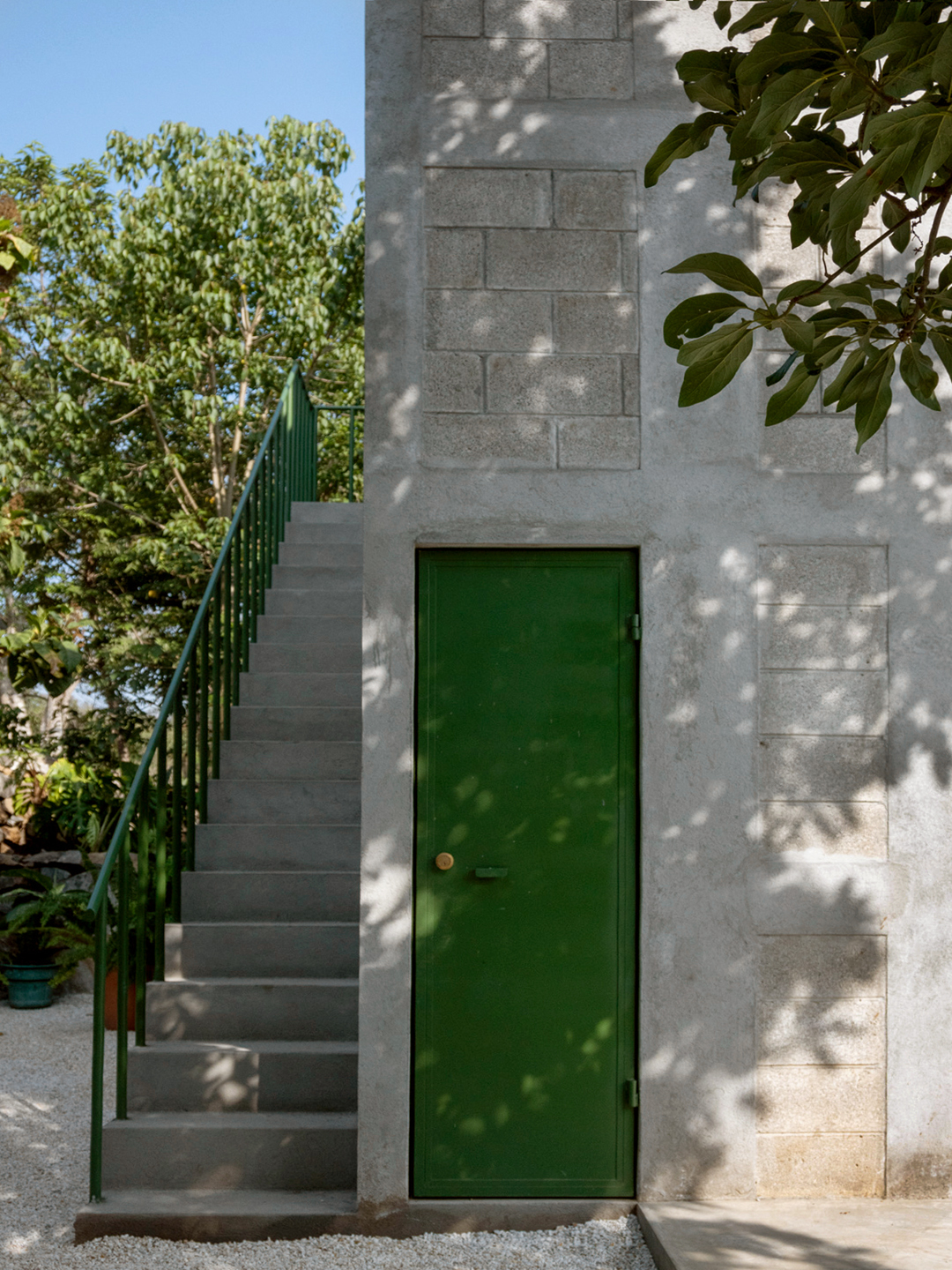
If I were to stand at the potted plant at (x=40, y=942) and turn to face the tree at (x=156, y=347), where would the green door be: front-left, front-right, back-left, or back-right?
back-right

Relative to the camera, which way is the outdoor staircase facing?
toward the camera

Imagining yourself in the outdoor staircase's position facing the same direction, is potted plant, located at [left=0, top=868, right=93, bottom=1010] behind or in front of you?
behind

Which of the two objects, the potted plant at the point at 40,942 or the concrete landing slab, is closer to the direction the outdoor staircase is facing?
the concrete landing slab

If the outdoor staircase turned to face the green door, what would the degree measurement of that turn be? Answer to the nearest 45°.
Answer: approximately 45° to its left

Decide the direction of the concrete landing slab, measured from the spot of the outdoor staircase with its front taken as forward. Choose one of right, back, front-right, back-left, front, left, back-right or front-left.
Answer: front-left

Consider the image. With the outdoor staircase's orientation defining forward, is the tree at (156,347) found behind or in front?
behind
